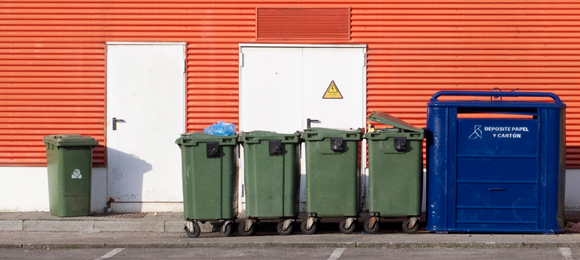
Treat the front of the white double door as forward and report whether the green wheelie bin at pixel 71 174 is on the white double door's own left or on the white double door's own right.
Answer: on the white double door's own right

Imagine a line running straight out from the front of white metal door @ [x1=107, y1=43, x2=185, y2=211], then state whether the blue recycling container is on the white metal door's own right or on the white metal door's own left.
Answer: on the white metal door's own left

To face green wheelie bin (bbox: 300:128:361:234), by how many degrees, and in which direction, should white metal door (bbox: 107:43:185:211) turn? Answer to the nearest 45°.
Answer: approximately 45° to its left

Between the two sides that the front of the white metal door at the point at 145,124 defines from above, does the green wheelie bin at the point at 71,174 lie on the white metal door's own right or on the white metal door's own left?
on the white metal door's own right

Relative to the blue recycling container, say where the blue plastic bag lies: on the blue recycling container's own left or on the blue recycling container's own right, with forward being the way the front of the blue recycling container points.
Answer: on the blue recycling container's own right

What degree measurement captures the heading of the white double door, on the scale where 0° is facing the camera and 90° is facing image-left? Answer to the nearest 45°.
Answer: approximately 0°
